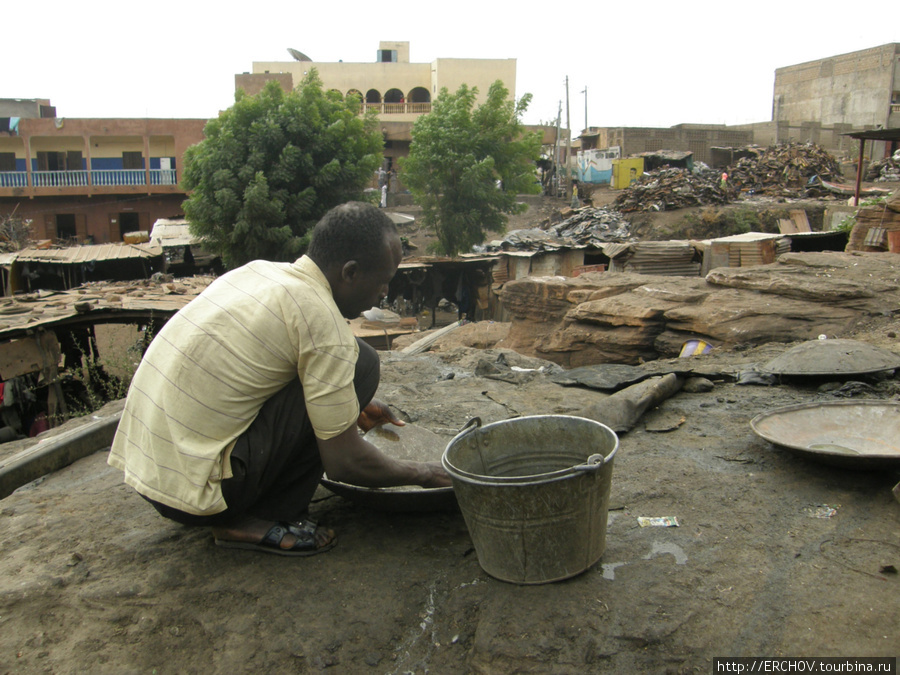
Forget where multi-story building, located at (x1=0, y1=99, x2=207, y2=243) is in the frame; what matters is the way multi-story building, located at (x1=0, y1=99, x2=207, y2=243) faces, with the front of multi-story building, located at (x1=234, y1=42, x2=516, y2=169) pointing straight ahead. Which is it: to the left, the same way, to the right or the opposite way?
the same way

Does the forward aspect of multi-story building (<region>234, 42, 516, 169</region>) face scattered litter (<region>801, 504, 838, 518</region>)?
yes

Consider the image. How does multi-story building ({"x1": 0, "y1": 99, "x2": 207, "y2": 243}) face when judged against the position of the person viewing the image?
facing the viewer

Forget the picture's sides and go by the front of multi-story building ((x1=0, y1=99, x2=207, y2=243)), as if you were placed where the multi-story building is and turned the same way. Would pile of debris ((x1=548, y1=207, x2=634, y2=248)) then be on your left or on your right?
on your left

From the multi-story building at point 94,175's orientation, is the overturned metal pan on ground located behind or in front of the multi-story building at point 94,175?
in front

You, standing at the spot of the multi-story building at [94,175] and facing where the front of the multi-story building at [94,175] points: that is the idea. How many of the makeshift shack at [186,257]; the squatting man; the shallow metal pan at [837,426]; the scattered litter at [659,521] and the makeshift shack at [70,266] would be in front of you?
5

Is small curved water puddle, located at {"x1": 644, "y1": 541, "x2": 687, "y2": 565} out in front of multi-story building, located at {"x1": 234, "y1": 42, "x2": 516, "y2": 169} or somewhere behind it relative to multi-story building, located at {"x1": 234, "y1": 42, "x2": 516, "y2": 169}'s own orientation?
in front

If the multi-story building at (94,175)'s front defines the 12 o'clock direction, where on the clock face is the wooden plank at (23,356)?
The wooden plank is roughly at 12 o'clock from the multi-story building.

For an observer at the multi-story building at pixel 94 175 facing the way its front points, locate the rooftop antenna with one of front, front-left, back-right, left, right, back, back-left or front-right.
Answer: back-left

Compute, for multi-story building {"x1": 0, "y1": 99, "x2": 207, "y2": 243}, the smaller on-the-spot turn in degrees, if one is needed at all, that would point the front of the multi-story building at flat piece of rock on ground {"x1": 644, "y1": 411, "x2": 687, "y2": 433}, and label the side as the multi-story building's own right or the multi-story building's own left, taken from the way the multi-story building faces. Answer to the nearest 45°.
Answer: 0° — it already faces it

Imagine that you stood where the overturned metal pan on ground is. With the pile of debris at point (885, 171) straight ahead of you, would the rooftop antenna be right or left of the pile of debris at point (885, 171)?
left

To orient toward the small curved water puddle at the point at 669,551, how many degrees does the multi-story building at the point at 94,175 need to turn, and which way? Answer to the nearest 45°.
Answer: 0° — it already faces it

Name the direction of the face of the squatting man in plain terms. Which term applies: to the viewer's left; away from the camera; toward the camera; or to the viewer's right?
to the viewer's right

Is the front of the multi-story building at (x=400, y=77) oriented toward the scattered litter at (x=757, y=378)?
yes

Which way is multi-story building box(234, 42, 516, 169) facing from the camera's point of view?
toward the camera

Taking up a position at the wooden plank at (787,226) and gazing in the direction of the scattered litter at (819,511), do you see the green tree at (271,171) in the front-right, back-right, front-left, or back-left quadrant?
front-right

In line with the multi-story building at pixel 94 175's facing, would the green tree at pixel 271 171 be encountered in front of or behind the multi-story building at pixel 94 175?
in front

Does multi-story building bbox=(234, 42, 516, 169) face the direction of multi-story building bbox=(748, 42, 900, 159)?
no

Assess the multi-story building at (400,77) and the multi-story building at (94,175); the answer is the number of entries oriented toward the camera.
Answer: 2

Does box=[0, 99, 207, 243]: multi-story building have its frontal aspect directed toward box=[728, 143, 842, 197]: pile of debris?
no
